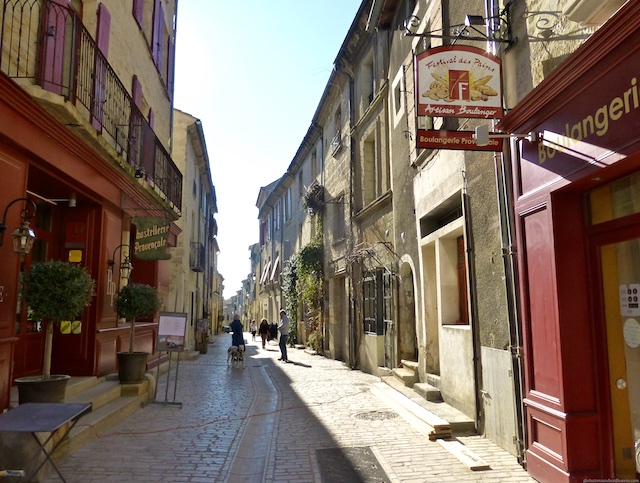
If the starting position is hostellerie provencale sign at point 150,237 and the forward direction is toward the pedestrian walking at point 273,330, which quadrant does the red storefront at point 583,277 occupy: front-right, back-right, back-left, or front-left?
back-right

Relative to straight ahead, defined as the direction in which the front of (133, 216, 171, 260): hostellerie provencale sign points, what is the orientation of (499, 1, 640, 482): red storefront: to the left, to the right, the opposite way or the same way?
to the right

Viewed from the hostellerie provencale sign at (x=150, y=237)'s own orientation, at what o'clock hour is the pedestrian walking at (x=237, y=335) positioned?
The pedestrian walking is roughly at 7 o'clock from the hostellerie provencale sign.

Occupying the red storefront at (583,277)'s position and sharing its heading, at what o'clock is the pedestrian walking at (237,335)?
The pedestrian walking is roughly at 3 o'clock from the red storefront.

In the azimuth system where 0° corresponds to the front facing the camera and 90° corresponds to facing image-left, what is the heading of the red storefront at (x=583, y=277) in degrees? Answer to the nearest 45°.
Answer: approximately 45°

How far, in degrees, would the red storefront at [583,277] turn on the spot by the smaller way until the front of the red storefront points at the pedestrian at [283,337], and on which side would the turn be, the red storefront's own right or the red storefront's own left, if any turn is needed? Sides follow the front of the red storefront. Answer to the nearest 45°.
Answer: approximately 90° to the red storefront's own right

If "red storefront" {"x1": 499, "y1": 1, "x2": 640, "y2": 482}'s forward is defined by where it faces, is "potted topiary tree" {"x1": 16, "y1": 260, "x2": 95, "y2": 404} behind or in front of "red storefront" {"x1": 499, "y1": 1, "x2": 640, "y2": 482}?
in front

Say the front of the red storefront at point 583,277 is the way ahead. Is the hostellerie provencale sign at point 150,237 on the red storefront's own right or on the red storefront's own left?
on the red storefront's own right

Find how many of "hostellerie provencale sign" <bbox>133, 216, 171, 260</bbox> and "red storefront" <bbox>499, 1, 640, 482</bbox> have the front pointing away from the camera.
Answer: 0

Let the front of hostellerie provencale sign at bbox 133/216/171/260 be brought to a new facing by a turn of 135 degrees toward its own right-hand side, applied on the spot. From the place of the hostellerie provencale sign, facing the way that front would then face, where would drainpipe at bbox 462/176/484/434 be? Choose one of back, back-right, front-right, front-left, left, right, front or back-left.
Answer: back

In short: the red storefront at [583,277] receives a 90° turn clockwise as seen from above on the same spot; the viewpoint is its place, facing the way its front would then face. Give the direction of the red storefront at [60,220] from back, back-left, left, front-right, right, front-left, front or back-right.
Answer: front-left
